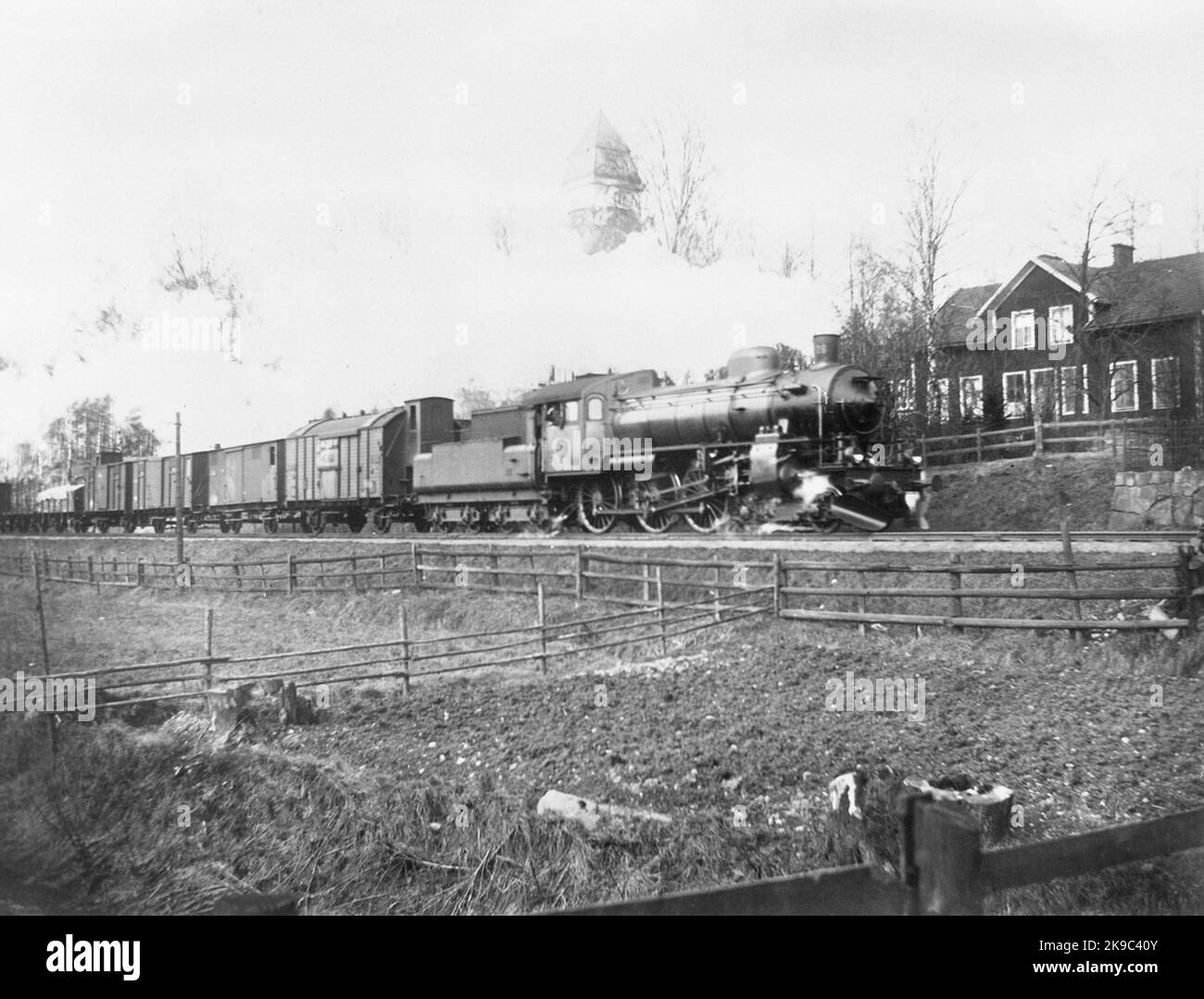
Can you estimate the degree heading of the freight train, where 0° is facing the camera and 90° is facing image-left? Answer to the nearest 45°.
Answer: approximately 315°

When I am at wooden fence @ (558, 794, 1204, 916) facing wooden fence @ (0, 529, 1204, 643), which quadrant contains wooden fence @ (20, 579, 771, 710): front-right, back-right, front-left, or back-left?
front-left

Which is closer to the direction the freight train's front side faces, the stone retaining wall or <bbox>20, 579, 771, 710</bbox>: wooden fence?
the stone retaining wall

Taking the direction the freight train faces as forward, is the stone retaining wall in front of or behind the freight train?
in front

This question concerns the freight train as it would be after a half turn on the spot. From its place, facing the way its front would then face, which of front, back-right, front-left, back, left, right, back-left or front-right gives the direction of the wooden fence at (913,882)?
back-left

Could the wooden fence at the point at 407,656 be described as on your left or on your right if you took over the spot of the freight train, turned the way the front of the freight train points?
on your right
